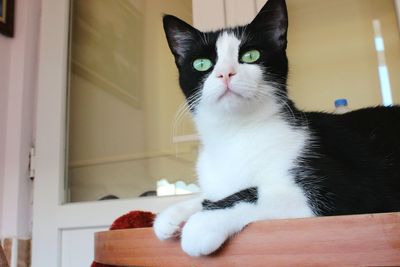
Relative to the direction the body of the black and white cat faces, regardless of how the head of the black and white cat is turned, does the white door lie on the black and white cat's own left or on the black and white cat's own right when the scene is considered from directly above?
on the black and white cat's own right

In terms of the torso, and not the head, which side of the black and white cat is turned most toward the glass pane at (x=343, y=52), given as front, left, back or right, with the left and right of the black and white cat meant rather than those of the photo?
back

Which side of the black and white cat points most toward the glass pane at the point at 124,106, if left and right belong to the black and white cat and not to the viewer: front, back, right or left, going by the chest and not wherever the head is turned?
right

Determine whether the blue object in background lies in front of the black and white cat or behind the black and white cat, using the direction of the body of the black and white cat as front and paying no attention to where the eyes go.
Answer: behind

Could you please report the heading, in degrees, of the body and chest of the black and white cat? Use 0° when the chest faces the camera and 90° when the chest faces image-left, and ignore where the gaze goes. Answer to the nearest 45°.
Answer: approximately 45°
